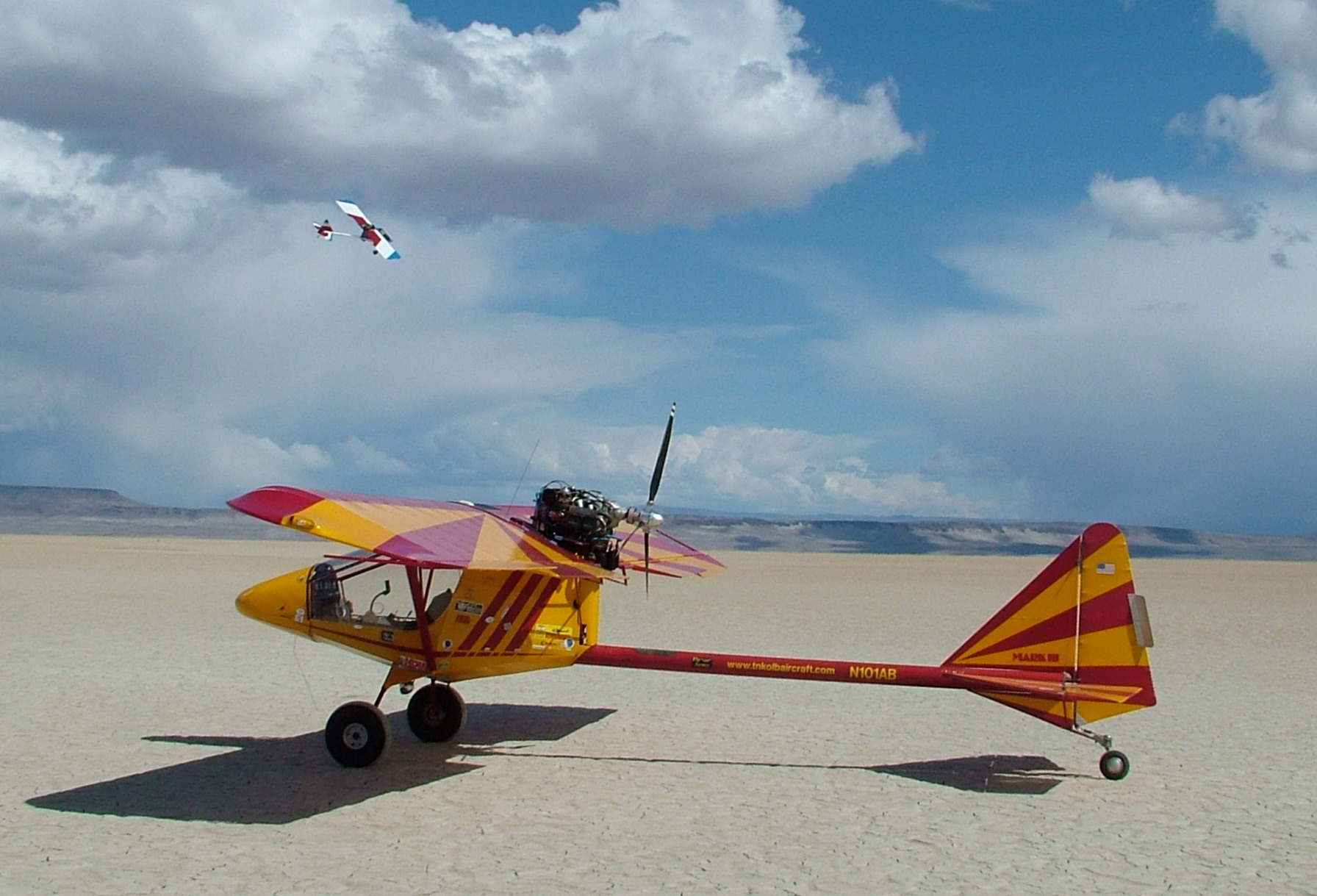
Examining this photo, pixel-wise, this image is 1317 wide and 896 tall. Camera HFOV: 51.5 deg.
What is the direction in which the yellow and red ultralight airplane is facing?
to the viewer's left
